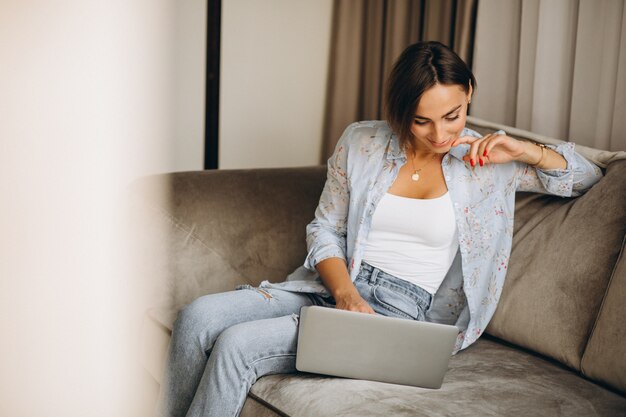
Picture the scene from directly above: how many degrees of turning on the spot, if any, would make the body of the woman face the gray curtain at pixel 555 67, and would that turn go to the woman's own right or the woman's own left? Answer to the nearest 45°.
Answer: approximately 180°

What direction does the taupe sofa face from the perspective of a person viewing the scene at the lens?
facing the viewer and to the left of the viewer

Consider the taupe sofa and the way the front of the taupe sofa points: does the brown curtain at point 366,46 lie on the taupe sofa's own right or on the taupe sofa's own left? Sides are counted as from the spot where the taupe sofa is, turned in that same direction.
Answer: on the taupe sofa's own right

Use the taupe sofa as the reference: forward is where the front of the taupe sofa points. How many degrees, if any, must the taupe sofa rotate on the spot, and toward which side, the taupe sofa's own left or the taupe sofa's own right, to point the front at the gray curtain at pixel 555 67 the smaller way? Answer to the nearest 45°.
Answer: approximately 135° to the taupe sofa's own right

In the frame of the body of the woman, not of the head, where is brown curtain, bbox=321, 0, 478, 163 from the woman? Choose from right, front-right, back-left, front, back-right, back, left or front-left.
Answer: back-right
